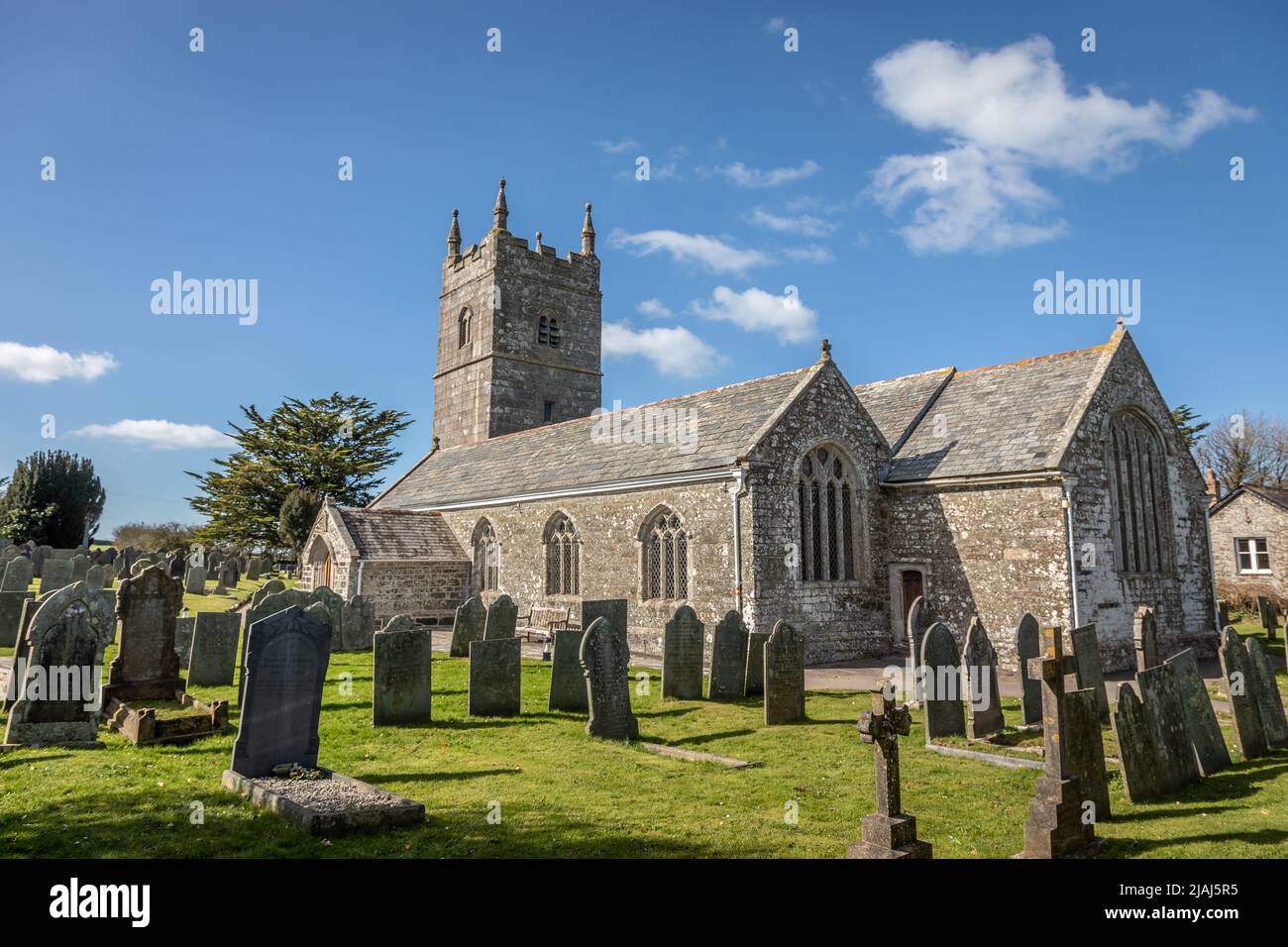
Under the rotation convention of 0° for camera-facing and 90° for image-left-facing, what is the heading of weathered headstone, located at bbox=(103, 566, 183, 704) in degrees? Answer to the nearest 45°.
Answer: approximately 315°

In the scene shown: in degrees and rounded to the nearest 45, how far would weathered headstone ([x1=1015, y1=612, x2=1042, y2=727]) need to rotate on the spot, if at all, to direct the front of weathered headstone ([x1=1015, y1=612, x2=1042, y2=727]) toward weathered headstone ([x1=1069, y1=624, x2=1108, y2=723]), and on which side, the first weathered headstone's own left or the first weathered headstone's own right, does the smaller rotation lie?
approximately 90° to the first weathered headstone's own left

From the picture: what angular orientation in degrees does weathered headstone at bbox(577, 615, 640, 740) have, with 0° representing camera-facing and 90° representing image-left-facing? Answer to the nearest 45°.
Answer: approximately 315°

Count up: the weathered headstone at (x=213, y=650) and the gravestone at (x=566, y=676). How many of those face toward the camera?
2

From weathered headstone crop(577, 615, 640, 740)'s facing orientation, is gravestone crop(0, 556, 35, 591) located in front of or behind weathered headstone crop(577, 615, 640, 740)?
behind

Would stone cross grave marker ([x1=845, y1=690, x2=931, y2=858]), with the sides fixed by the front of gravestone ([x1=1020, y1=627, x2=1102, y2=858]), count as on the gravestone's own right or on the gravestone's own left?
on the gravestone's own right
